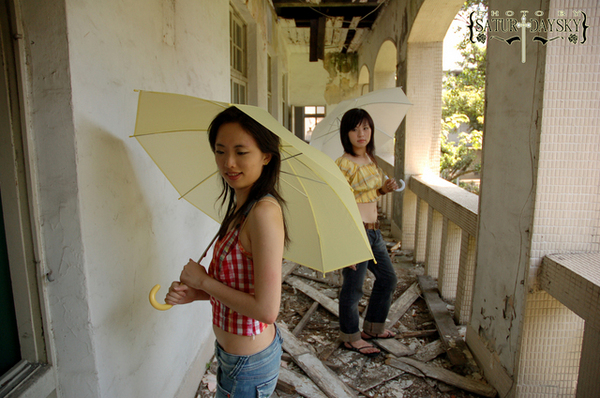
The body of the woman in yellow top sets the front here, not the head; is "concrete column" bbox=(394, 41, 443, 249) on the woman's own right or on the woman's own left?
on the woman's own left

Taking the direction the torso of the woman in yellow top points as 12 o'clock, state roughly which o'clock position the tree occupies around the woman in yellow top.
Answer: The tree is roughly at 8 o'clock from the woman in yellow top.

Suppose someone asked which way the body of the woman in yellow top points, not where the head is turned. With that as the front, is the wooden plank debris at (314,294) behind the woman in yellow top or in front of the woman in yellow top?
behind

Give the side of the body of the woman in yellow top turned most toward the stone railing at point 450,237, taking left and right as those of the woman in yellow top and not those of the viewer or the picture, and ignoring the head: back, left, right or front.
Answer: left

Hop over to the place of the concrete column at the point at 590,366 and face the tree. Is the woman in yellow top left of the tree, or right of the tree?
left

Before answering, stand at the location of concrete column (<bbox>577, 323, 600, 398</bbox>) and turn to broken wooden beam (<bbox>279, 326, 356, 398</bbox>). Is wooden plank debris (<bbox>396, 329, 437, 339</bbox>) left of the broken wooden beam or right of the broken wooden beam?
right

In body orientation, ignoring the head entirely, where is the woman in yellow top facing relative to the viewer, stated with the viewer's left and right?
facing the viewer and to the right of the viewer

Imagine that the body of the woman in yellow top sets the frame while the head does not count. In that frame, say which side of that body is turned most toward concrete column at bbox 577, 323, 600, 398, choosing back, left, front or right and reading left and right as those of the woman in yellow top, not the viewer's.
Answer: front
